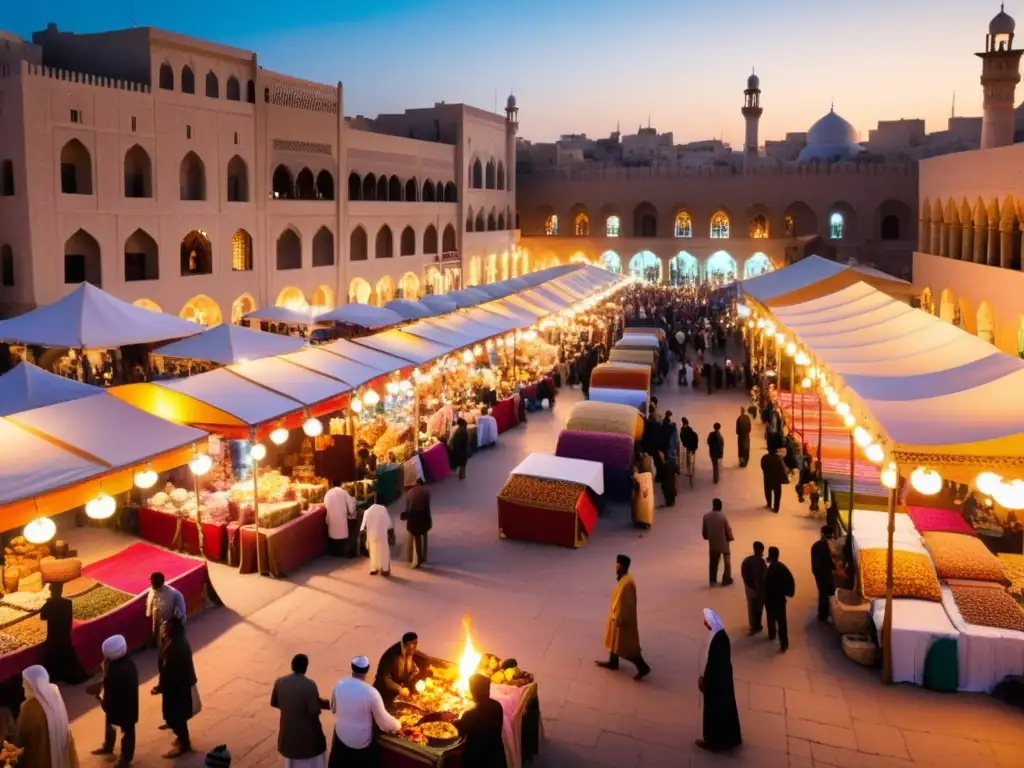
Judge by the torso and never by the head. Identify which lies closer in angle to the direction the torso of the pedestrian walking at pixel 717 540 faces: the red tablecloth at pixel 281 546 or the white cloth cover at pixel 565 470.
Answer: the white cloth cover

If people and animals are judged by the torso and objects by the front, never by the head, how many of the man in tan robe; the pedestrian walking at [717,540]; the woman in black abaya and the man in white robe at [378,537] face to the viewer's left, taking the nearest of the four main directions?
2

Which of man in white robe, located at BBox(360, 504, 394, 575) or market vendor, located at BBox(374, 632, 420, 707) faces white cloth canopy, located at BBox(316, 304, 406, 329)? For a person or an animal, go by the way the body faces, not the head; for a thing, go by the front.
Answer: the man in white robe

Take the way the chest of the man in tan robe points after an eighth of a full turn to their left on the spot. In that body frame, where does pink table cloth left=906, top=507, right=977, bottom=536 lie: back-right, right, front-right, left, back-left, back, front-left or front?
back

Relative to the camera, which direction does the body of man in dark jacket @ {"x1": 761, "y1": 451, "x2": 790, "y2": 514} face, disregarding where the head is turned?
away from the camera

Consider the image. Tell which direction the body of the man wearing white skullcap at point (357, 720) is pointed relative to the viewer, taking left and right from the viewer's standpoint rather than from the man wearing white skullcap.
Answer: facing away from the viewer and to the right of the viewer

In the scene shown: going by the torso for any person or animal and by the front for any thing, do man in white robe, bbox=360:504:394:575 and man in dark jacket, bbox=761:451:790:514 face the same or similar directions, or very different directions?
same or similar directions

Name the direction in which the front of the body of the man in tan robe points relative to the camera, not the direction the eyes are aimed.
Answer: to the viewer's left

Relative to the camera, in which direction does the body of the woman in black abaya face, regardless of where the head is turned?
to the viewer's left

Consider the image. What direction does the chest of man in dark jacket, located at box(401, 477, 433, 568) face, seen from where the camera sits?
away from the camera

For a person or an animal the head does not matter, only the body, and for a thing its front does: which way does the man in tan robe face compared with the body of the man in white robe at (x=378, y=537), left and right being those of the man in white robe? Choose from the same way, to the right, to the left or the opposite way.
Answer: to the left

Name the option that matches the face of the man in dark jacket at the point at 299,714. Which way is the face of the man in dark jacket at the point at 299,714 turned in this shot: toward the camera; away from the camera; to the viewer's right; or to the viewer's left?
away from the camera

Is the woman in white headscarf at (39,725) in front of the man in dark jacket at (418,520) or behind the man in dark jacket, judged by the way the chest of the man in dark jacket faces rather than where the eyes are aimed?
behind

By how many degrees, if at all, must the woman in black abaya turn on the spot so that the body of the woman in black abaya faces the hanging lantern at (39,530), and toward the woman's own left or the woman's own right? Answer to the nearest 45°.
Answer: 0° — they already face it

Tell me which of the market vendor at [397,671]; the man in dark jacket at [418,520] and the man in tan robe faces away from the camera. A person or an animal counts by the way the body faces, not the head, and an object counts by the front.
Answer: the man in dark jacket
